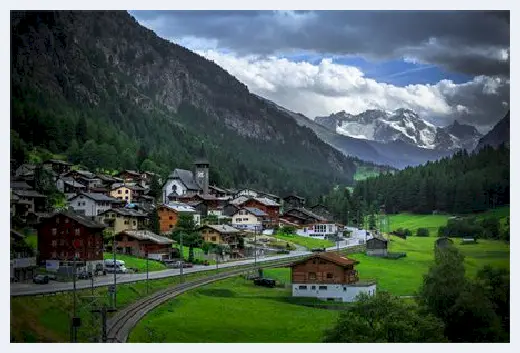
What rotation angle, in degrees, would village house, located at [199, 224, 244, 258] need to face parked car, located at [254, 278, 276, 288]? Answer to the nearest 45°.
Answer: approximately 45° to its left

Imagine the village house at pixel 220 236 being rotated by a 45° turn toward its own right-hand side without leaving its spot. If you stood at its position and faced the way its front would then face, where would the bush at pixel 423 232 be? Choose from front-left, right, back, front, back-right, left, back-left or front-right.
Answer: back-left

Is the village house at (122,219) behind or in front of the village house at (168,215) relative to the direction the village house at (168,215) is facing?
in front

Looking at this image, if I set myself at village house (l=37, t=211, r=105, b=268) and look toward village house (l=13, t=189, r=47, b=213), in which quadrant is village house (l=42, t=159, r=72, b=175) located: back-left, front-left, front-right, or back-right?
front-right

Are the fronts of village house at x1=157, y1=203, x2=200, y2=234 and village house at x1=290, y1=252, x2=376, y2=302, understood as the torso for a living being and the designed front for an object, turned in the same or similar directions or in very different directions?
same or similar directions

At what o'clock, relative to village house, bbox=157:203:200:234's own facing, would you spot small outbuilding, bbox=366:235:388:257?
The small outbuilding is roughly at 9 o'clock from the village house.

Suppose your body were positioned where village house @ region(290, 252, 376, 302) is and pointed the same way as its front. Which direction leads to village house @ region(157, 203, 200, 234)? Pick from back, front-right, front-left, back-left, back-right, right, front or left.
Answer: right

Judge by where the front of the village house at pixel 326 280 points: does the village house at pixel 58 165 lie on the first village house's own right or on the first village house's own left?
on the first village house's own right

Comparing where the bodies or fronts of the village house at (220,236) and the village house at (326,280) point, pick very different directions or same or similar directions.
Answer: same or similar directions

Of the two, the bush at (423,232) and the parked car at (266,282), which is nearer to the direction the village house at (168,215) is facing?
the parked car

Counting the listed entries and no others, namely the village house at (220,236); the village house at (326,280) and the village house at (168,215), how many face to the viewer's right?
0

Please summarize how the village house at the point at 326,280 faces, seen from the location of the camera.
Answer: facing the viewer and to the left of the viewer

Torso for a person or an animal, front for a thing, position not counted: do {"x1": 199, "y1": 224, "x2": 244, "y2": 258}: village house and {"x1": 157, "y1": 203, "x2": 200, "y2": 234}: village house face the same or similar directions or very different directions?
same or similar directions
